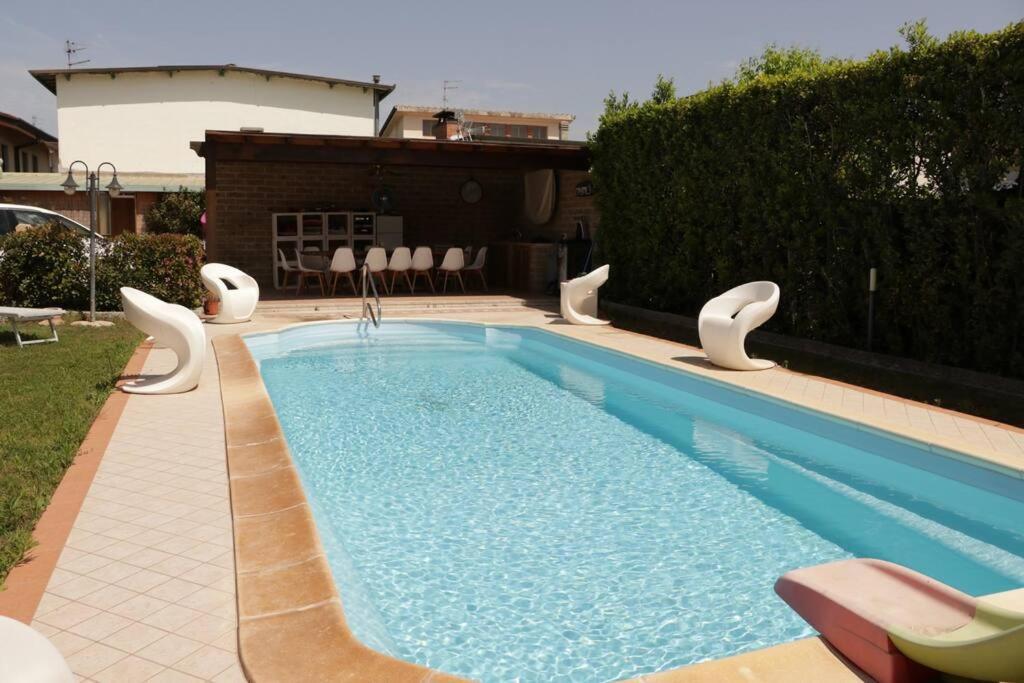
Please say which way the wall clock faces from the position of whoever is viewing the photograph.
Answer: facing the viewer

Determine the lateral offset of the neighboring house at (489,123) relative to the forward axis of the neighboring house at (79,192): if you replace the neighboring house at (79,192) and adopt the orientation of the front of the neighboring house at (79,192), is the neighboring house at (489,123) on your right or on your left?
on your left

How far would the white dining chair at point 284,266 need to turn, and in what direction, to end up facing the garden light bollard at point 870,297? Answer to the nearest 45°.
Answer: approximately 45° to its right

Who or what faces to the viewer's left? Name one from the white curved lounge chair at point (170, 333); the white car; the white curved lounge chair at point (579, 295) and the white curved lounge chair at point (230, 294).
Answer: the white curved lounge chair at point (579, 295)

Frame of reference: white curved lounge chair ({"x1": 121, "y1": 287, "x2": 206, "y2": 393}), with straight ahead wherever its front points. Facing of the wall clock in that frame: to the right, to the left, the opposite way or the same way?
to the right

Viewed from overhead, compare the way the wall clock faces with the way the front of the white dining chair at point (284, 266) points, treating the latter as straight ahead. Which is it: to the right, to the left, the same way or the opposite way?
to the right

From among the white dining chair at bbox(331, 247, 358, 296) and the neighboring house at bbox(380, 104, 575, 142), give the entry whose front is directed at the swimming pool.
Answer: the neighboring house

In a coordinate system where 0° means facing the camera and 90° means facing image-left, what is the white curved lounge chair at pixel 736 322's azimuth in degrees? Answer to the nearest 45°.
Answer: approximately 45°

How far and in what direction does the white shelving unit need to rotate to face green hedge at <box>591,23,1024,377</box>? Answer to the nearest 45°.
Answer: approximately 45° to its left

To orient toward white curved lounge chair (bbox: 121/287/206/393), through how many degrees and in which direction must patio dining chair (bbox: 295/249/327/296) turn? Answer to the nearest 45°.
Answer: approximately 90° to its right

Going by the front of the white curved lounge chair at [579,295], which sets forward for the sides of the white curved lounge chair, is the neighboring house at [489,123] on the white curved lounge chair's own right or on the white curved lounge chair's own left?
on the white curved lounge chair's own right

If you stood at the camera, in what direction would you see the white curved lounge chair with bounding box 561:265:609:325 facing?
facing to the left of the viewer

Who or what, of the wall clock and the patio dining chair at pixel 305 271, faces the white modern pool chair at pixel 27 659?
the wall clock

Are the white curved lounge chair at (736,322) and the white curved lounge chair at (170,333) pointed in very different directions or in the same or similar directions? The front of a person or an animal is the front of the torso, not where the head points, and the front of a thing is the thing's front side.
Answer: very different directions
